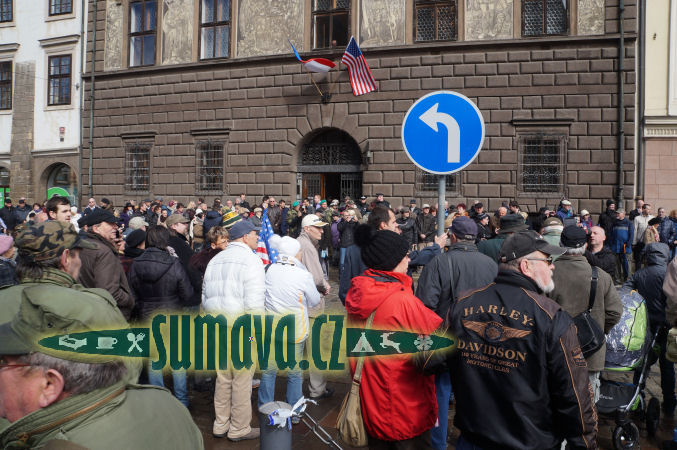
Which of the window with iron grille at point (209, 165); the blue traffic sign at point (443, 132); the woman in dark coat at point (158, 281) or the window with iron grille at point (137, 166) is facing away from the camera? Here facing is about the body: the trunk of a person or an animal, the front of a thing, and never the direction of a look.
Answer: the woman in dark coat

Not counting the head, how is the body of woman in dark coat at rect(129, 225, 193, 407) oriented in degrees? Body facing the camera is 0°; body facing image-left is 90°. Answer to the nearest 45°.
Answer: approximately 180°

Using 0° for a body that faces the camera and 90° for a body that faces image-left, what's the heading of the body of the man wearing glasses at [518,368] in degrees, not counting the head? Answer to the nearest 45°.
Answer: approximately 225°

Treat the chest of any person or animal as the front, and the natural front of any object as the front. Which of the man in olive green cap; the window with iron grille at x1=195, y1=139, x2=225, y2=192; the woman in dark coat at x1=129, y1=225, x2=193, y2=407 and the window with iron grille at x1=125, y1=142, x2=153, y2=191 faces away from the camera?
the woman in dark coat

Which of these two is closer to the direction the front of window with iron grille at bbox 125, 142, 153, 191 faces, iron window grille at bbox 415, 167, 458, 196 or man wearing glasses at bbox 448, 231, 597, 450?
the man wearing glasses

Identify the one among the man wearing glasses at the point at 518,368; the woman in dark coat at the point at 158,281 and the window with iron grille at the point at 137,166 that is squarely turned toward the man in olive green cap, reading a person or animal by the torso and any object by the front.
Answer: the window with iron grille

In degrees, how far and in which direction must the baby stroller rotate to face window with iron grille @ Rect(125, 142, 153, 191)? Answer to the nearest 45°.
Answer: approximately 90° to its right

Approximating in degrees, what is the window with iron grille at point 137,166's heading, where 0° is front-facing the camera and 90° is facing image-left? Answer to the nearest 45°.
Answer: approximately 0°

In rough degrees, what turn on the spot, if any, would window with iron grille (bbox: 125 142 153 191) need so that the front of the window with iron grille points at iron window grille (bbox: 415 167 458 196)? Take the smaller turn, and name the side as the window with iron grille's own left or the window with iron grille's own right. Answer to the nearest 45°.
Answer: approximately 45° to the window with iron grille's own left

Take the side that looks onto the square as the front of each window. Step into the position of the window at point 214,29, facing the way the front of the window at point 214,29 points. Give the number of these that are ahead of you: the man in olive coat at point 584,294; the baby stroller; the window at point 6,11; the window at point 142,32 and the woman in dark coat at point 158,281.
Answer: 3
